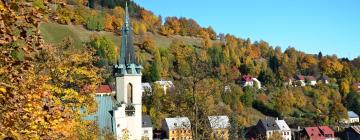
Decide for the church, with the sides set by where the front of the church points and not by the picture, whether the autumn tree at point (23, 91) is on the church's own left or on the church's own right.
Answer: on the church's own right

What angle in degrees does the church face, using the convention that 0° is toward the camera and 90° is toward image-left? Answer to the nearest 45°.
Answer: approximately 315°
